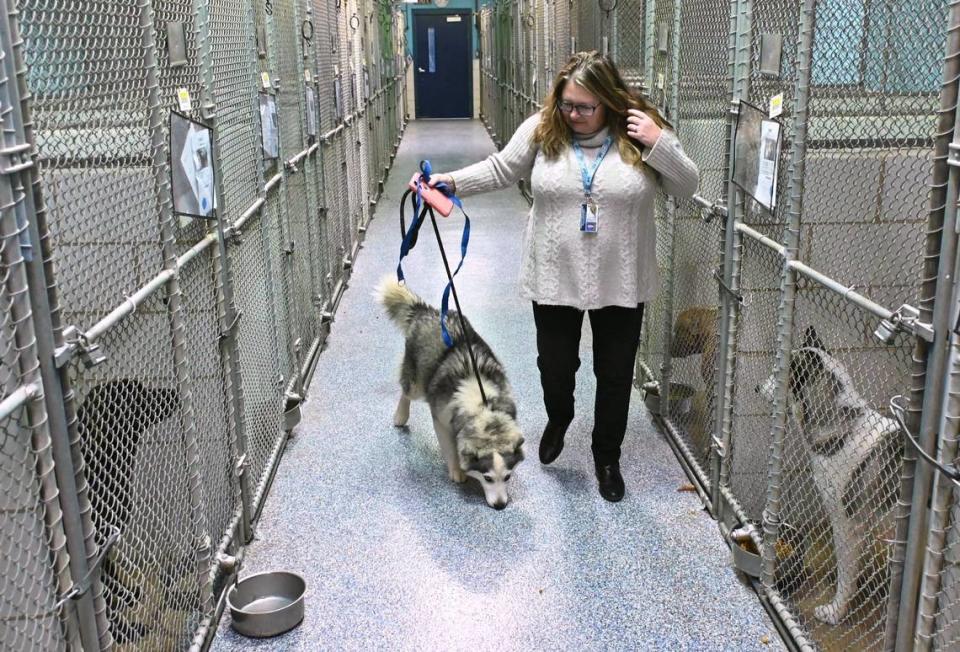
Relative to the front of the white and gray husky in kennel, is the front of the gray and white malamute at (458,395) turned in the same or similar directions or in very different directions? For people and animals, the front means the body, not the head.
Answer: very different directions

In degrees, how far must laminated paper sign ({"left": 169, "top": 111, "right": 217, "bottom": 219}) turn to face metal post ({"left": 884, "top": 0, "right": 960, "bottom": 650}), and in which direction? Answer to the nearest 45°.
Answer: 0° — it already faces it

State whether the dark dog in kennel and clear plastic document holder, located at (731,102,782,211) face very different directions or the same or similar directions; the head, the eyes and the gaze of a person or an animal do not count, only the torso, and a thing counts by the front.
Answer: very different directions

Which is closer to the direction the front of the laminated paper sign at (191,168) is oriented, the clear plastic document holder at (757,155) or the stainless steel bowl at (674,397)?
the clear plastic document holder

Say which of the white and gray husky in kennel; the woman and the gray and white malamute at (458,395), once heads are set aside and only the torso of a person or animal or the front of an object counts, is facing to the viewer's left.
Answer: the white and gray husky in kennel

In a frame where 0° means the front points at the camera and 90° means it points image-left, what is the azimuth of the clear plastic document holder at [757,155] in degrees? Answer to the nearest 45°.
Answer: approximately 45°

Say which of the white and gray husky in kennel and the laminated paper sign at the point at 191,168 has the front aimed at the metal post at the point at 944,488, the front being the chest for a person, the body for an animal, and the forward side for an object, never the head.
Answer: the laminated paper sign

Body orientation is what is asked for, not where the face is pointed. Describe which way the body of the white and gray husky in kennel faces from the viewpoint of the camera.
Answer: to the viewer's left
